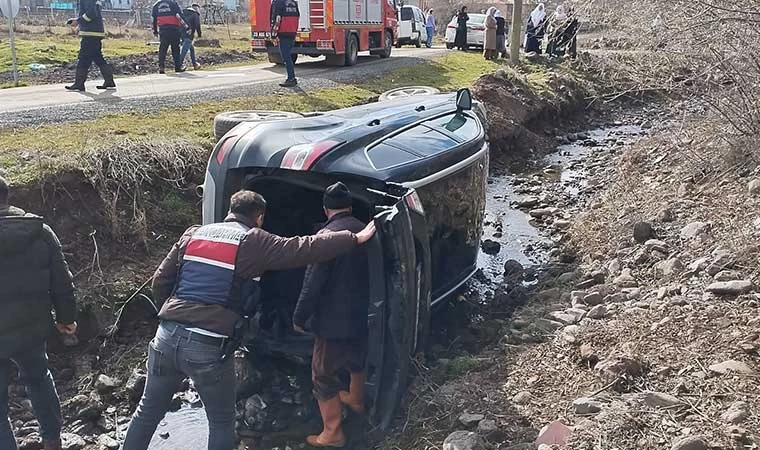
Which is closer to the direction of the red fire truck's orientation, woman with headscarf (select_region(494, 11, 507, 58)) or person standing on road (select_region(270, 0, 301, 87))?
the woman with headscarf

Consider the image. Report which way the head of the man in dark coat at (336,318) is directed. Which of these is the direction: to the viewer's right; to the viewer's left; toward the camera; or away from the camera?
away from the camera

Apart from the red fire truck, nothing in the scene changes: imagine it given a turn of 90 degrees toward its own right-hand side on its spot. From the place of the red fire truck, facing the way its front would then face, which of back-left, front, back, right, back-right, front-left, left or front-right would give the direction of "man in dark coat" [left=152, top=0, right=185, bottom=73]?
right

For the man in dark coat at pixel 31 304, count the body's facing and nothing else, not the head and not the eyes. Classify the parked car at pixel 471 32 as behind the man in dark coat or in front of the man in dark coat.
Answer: in front

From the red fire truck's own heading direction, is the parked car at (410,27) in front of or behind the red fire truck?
in front

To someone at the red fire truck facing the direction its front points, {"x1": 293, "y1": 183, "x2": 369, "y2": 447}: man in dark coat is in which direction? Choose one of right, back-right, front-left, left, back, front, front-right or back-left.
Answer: back-right

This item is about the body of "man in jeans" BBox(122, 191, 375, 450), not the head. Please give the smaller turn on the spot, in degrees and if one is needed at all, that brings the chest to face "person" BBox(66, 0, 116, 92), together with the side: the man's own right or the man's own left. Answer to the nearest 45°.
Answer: approximately 45° to the man's own left

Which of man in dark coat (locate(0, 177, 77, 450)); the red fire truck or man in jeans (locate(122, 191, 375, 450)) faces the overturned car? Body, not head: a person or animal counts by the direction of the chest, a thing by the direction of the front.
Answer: the man in jeans

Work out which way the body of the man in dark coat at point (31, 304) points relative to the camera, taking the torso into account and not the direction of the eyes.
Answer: away from the camera

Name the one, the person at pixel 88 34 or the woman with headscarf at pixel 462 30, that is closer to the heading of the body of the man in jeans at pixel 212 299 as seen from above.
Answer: the woman with headscarf

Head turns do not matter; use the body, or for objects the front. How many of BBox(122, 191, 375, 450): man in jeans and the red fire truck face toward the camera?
0

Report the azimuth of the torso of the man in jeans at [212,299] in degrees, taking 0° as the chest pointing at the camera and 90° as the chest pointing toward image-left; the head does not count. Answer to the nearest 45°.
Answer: approximately 225°
